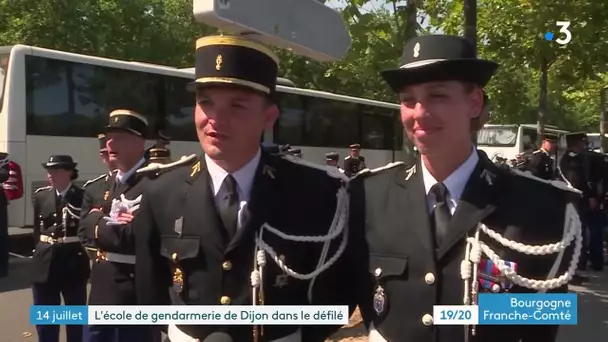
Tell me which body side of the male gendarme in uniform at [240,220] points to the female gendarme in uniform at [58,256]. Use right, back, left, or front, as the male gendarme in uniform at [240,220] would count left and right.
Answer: back

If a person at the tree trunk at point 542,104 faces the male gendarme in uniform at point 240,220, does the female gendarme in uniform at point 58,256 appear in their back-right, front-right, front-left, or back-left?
front-right

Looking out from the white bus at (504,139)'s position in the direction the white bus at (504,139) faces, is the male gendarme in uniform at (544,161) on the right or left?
on its left

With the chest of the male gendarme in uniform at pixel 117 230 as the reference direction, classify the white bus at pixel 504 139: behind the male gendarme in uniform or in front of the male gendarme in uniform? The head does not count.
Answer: behind

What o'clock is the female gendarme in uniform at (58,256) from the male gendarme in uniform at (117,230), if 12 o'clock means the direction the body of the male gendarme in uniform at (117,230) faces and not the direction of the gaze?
the female gendarme in uniform at (58,256) is roughly at 4 o'clock from the male gendarme in uniform at (117,230).

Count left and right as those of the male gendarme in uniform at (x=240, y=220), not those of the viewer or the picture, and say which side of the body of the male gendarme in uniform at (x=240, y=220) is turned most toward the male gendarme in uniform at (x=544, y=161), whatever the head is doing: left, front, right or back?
back

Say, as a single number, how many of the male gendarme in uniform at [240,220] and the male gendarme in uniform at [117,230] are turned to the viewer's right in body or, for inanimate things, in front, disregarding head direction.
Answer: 0

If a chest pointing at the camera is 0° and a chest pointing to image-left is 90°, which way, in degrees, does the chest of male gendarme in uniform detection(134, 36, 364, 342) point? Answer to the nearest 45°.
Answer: approximately 45°

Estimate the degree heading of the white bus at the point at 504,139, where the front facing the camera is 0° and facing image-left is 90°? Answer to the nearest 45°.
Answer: approximately 45°

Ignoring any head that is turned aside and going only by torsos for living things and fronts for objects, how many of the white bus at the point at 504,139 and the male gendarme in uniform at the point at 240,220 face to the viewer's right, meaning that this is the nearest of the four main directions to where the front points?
0
